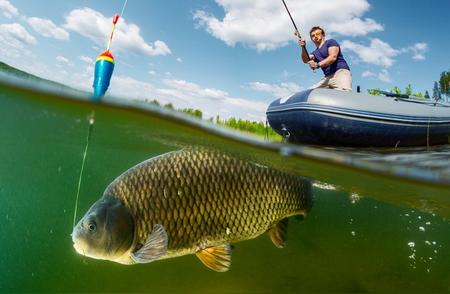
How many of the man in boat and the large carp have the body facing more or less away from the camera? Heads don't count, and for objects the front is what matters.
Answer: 0

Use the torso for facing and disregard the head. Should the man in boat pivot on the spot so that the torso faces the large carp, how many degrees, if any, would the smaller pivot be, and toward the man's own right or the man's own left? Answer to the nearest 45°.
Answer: approximately 45° to the man's own left

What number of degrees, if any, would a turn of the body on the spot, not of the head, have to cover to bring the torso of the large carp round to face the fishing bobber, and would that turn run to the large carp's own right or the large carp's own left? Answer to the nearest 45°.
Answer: approximately 45° to the large carp's own right

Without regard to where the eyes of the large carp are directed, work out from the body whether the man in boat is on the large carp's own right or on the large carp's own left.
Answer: on the large carp's own right

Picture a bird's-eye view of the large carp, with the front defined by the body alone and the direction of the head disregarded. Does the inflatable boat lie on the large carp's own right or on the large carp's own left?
on the large carp's own right

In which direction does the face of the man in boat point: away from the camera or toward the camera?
toward the camera

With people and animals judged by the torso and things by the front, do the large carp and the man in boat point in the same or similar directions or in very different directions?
same or similar directions

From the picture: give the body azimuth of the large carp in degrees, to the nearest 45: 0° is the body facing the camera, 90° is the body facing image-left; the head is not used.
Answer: approximately 90°

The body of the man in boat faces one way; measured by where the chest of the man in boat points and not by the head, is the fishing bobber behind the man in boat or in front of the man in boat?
in front

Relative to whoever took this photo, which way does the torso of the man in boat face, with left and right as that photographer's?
facing the viewer and to the left of the viewer
